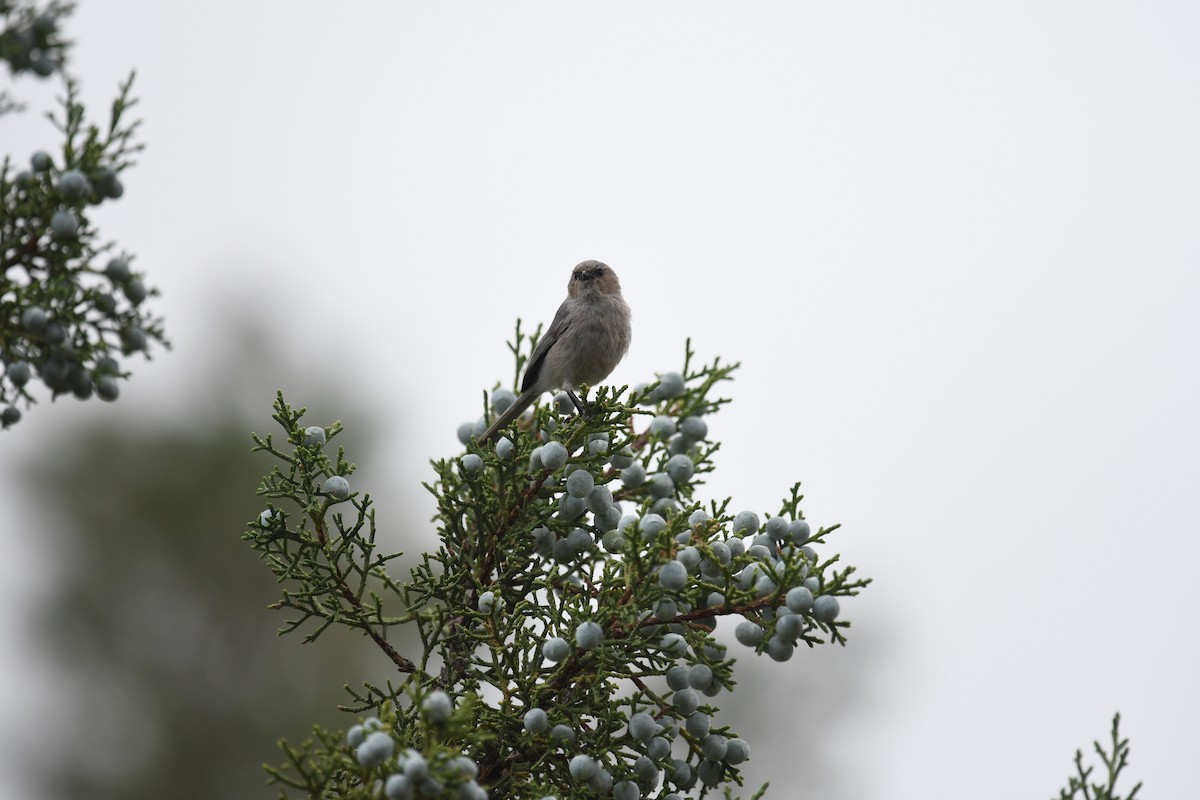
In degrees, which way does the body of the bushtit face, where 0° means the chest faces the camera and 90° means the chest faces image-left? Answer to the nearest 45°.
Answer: approximately 315°
